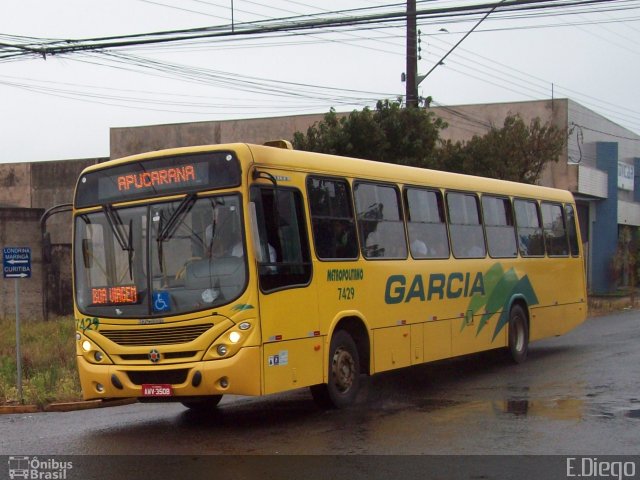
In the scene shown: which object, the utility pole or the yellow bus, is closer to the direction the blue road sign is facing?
the yellow bus

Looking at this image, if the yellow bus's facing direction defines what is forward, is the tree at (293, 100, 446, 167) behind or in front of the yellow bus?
behind

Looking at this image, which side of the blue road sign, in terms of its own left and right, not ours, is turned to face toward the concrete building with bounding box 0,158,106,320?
back

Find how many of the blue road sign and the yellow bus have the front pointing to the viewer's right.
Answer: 0

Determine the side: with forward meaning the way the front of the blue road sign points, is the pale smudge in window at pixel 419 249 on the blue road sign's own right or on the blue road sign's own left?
on the blue road sign's own left

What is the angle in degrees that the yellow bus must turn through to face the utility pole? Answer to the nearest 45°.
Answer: approximately 135° to its right

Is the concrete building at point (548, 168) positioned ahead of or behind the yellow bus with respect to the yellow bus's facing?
behind

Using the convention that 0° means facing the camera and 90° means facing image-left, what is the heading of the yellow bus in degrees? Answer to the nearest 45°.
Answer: approximately 45°

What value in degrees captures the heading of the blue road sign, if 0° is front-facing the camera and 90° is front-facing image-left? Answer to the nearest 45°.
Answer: approximately 0°

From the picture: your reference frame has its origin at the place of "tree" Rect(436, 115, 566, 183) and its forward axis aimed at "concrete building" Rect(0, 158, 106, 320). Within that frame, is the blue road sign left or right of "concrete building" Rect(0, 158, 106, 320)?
left
